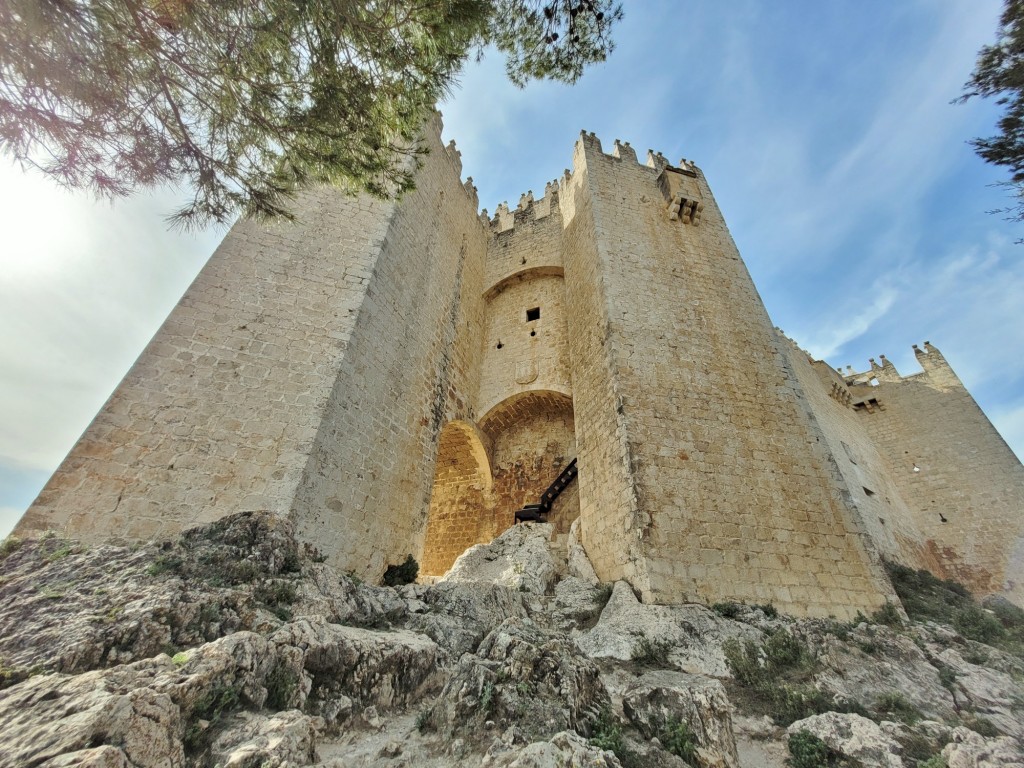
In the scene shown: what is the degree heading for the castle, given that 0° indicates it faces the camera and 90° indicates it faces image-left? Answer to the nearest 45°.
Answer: approximately 0°

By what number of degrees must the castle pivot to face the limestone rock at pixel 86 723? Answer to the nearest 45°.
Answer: approximately 45° to its right

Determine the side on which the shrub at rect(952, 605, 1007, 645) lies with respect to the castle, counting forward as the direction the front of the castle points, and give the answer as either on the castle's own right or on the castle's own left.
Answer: on the castle's own left
